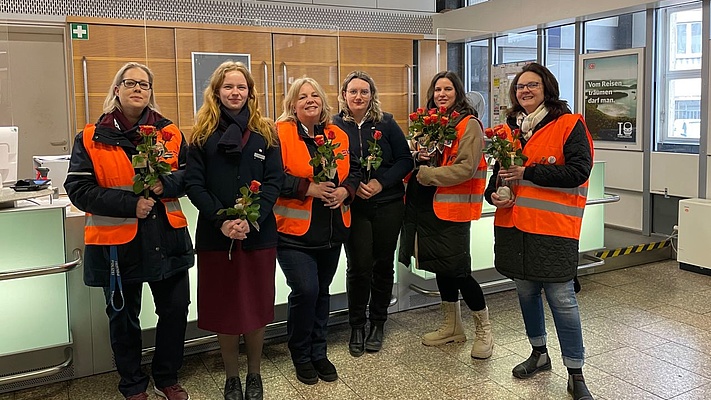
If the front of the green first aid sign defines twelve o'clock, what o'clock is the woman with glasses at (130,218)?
The woman with glasses is roughly at 12 o'clock from the green first aid sign.

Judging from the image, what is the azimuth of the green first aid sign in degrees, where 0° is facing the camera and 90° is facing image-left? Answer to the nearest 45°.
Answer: approximately 0°

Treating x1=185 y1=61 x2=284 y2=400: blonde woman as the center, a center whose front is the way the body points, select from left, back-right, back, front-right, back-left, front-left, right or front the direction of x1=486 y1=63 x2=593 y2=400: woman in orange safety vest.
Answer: left

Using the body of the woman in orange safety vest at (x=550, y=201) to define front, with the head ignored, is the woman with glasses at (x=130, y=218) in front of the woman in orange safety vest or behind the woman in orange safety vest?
in front

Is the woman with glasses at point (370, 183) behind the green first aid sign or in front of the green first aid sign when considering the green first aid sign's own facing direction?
in front
